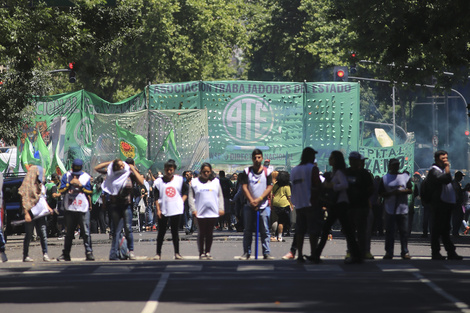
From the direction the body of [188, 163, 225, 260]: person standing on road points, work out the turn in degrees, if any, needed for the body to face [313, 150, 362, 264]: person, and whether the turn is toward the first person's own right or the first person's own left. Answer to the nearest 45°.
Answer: approximately 45° to the first person's own left

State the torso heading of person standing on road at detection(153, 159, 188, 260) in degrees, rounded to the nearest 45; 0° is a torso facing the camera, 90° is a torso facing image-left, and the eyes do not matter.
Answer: approximately 0°

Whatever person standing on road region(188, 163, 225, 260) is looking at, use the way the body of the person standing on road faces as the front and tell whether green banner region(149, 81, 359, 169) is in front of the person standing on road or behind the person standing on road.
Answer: behind

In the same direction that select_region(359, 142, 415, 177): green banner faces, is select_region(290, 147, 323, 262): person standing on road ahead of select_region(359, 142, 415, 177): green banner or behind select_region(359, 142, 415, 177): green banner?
ahead

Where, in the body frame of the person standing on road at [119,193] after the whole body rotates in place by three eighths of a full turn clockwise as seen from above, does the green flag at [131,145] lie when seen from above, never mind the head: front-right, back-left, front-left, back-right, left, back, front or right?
front-right
